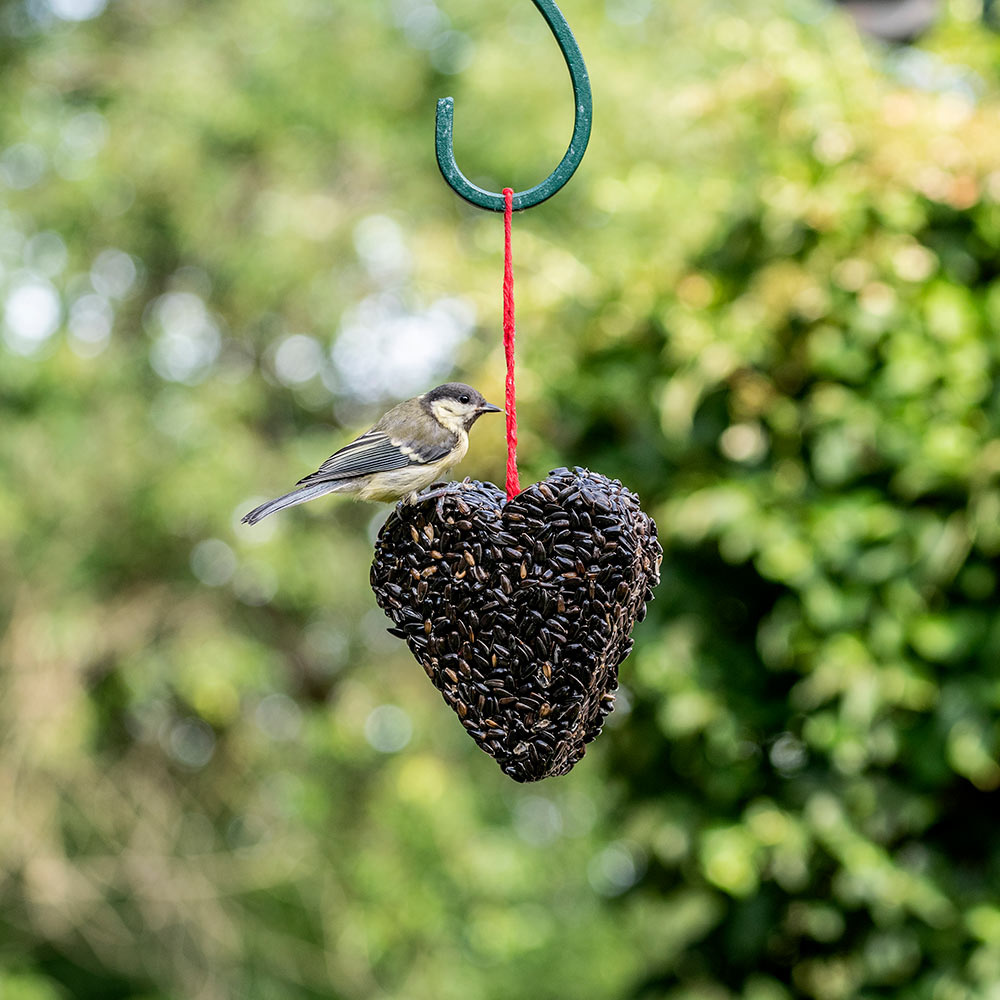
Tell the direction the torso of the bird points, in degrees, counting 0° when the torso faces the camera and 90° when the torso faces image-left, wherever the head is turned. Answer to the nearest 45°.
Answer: approximately 270°
